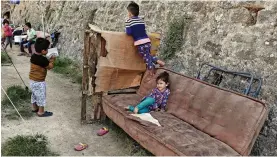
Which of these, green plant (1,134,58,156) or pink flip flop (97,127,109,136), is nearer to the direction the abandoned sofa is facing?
the green plant

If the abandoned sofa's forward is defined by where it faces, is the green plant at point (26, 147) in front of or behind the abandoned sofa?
in front

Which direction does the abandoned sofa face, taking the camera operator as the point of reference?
facing the viewer and to the left of the viewer

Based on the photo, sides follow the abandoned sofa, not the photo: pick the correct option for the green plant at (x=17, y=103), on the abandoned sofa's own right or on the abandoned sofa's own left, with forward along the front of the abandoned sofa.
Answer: on the abandoned sofa's own right

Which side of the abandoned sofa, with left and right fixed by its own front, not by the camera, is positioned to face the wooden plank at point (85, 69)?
right

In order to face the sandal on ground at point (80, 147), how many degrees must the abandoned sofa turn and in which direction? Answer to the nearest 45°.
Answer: approximately 45° to its right

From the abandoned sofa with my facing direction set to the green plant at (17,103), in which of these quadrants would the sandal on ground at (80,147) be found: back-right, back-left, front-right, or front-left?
front-left

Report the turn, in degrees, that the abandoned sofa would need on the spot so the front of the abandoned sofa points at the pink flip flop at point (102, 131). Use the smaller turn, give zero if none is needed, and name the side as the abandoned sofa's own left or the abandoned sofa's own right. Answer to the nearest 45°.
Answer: approximately 90° to the abandoned sofa's own right
